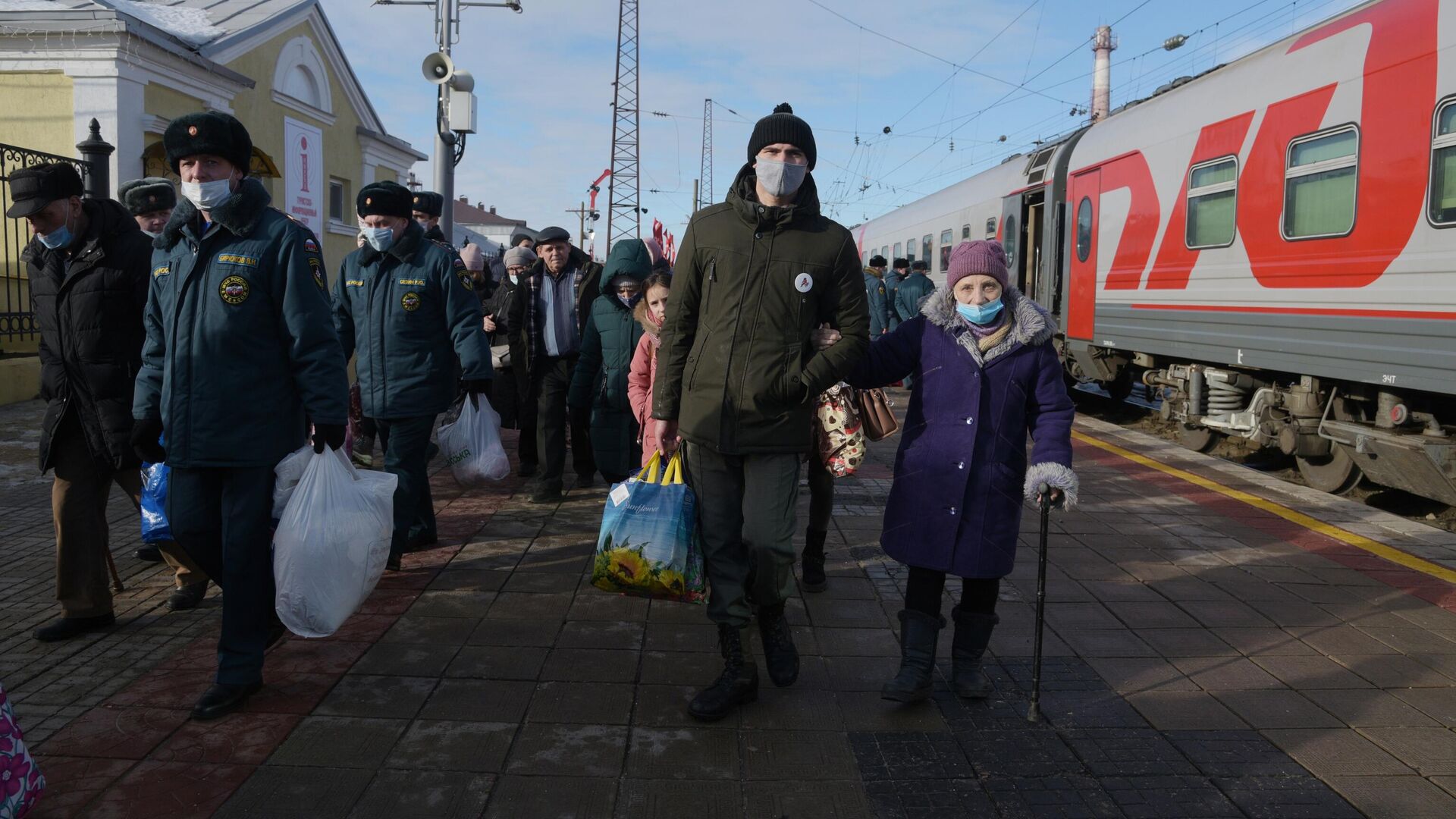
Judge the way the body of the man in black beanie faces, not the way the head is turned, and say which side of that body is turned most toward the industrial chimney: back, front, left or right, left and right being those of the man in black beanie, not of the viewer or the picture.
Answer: back

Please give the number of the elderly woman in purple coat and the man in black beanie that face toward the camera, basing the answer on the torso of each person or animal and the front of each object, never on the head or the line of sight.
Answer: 2

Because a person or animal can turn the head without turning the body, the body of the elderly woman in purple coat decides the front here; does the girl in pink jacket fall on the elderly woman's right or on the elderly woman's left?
on the elderly woman's right

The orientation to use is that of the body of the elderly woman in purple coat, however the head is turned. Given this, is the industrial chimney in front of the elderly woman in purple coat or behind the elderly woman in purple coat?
behind

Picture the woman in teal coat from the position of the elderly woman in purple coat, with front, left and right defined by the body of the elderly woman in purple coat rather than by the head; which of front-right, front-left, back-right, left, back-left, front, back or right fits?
back-right

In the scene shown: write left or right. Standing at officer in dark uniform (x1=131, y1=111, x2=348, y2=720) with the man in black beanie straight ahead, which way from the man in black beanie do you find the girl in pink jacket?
left

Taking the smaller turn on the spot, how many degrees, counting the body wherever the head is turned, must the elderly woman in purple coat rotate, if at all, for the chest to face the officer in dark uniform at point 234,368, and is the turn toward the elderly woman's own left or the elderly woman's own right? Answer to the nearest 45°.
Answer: approximately 90° to the elderly woman's own right

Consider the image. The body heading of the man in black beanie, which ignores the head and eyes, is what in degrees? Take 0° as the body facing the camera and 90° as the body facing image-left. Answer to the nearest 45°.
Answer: approximately 0°

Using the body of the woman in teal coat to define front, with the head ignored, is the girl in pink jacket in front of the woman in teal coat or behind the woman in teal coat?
in front
